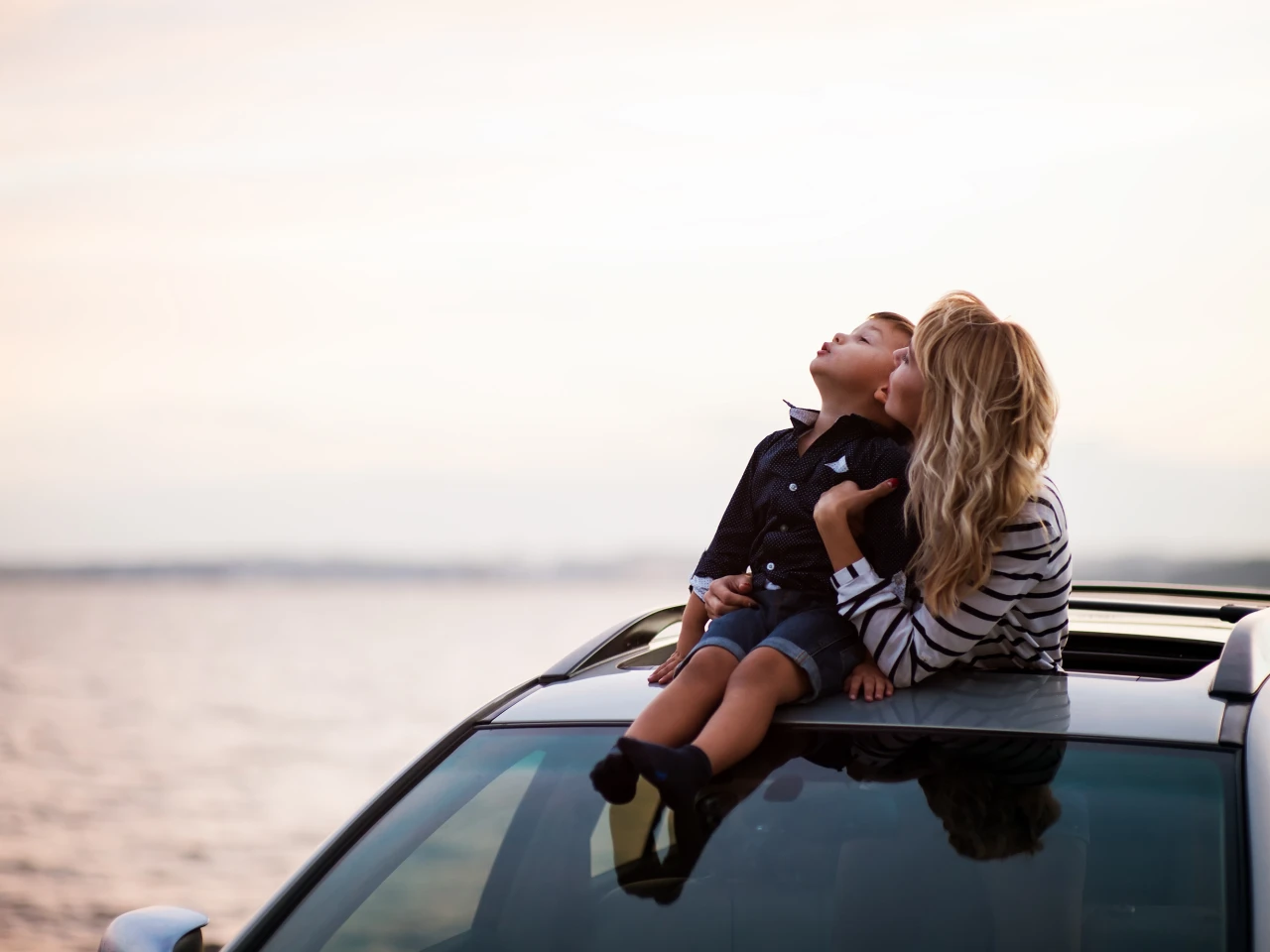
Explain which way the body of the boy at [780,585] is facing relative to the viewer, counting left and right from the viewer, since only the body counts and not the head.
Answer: facing the viewer and to the left of the viewer

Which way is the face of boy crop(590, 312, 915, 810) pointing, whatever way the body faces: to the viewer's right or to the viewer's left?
to the viewer's left

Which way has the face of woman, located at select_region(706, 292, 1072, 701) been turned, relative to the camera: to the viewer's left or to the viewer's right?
to the viewer's left

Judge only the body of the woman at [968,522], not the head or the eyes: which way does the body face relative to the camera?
to the viewer's left
